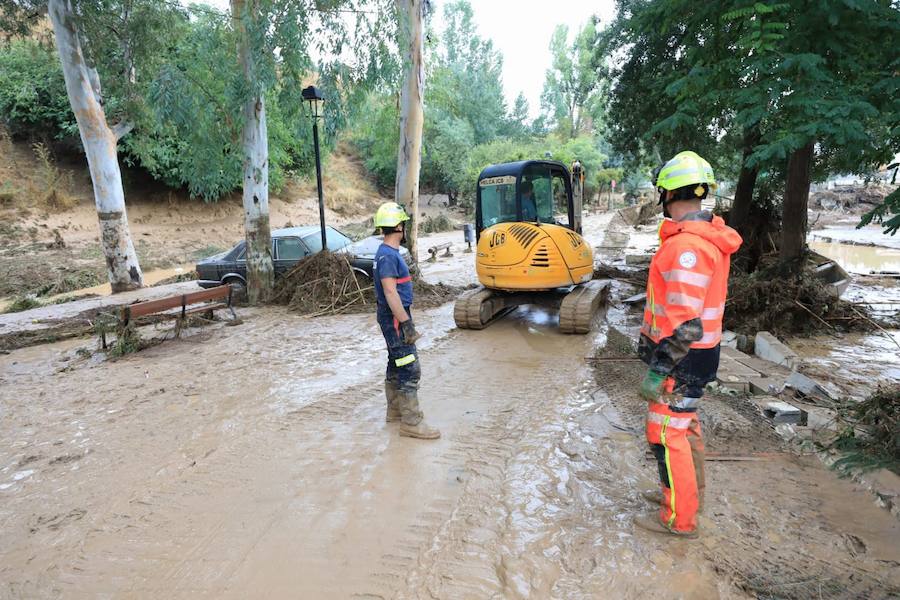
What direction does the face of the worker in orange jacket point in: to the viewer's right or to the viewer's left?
to the viewer's left

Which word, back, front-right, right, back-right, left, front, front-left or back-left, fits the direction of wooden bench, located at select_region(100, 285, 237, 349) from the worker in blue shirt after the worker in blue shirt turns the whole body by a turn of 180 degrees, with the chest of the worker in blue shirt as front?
front-right

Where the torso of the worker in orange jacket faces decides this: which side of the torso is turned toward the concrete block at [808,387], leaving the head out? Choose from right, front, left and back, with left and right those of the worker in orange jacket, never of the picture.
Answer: right

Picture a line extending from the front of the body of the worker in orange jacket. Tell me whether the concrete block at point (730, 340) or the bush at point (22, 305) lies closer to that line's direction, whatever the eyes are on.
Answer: the bush

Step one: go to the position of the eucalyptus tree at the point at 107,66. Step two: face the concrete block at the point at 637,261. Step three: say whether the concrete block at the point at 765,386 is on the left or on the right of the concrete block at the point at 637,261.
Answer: right

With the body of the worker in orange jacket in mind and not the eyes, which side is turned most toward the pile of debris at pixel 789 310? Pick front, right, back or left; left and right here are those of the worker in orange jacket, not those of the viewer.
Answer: right

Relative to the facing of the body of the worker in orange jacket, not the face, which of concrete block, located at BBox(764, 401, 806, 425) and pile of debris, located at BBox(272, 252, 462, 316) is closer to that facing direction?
the pile of debris

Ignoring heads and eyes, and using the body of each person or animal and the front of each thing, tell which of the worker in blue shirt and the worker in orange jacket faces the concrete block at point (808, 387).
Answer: the worker in blue shirt

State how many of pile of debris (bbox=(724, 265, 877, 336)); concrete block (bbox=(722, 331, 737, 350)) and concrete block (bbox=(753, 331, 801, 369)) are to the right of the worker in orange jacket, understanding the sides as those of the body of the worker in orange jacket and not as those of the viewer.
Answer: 3

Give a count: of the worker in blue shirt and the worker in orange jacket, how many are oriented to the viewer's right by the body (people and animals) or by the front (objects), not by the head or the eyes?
1

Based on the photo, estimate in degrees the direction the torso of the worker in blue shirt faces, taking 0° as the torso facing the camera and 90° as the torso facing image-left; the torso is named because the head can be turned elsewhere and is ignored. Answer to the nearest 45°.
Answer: approximately 270°

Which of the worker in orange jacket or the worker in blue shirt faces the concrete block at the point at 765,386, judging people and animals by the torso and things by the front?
the worker in blue shirt

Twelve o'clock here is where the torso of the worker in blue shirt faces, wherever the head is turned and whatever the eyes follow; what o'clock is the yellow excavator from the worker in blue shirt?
The yellow excavator is roughly at 10 o'clock from the worker in blue shirt.
